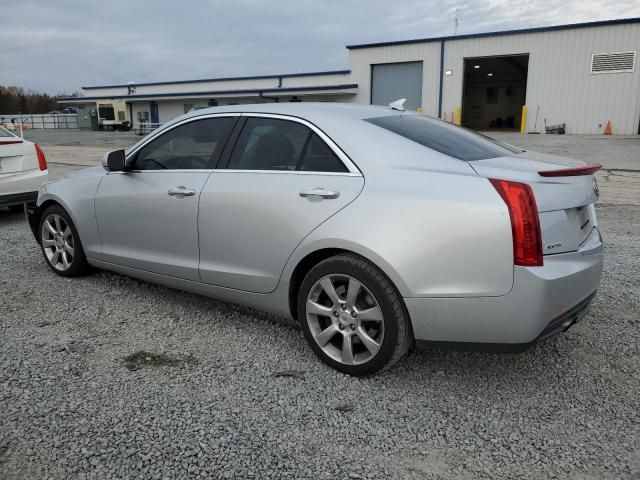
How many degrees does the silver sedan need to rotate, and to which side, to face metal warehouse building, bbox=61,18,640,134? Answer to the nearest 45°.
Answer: approximately 45° to its right

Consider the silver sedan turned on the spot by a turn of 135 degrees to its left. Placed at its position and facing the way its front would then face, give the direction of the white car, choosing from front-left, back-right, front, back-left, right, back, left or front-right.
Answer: back-right

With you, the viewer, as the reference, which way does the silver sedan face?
facing away from the viewer and to the left of the viewer
